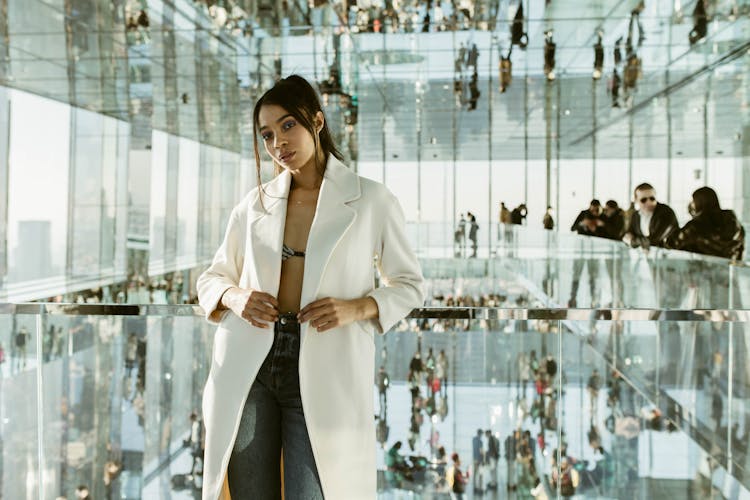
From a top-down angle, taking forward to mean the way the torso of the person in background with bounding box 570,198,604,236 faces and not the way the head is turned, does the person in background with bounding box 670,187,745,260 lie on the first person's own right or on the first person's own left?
on the first person's own left

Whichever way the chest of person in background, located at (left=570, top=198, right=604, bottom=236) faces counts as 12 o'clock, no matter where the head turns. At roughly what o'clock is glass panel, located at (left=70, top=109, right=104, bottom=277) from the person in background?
The glass panel is roughly at 3 o'clock from the person in background.

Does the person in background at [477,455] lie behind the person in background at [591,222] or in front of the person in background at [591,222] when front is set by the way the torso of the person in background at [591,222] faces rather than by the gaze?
in front

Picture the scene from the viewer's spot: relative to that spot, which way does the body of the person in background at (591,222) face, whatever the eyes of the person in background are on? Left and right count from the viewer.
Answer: facing the viewer and to the left of the viewer

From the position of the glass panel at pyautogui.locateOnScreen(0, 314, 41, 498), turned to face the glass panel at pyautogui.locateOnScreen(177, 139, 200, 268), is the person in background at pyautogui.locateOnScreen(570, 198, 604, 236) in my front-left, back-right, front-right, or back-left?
front-right

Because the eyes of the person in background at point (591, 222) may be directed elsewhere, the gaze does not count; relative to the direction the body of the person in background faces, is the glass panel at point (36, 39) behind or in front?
in front

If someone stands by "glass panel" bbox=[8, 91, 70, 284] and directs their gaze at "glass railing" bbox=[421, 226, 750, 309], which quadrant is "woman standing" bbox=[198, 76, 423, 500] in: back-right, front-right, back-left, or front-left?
front-right
